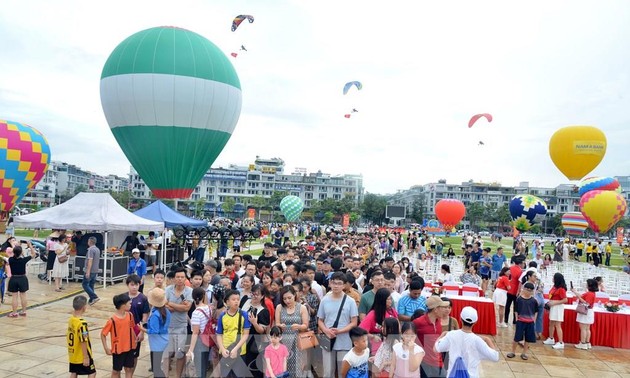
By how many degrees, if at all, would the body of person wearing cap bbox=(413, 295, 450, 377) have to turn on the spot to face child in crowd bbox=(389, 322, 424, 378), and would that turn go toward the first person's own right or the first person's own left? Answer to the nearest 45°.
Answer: approximately 45° to the first person's own right

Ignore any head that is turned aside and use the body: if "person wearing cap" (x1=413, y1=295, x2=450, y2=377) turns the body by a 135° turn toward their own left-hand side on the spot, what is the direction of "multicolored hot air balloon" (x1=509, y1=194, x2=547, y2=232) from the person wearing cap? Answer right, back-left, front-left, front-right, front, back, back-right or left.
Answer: front

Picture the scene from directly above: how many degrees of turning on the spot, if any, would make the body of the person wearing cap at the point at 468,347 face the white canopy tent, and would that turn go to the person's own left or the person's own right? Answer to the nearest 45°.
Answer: approximately 45° to the person's own left

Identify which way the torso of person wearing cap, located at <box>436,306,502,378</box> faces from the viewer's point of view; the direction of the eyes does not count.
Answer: away from the camera

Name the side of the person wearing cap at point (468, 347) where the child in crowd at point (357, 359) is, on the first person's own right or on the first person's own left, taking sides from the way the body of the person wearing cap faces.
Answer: on the first person's own left

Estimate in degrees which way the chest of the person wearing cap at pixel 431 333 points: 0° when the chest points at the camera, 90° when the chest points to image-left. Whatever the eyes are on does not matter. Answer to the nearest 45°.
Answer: approximately 315°

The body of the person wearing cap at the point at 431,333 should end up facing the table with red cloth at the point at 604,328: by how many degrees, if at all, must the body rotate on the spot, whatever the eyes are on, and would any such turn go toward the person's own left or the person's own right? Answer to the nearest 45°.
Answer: approximately 90° to the person's own left

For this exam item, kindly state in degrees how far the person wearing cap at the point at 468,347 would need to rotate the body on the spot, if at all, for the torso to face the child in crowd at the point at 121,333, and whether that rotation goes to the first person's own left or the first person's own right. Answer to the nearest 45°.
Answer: approximately 90° to the first person's own left

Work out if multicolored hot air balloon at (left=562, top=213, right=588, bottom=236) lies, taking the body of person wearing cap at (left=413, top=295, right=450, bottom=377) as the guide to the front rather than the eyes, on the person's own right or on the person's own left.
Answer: on the person's own left

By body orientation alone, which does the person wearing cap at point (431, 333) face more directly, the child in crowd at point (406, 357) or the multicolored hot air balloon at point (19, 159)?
the child in crowd

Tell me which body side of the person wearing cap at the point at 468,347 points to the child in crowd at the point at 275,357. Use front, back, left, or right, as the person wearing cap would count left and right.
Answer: left

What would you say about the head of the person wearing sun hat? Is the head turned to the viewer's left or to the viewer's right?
to the viewer's left
